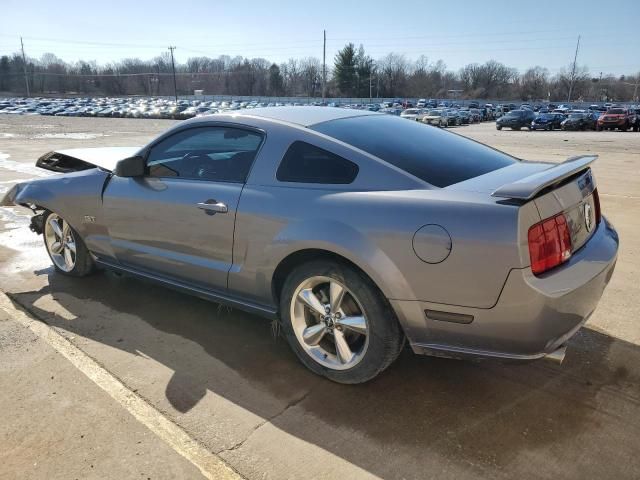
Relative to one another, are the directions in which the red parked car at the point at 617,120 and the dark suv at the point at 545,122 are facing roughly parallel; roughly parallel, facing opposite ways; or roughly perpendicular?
roughly parallel

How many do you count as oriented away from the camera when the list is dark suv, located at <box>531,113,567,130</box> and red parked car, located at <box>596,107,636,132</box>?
0

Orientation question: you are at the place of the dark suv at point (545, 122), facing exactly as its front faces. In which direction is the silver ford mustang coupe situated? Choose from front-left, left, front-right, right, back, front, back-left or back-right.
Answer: front-left

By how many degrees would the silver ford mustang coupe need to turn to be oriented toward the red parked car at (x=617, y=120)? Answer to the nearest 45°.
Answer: approximately 90° to its right

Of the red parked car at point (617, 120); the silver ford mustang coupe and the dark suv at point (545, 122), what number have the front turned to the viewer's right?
0

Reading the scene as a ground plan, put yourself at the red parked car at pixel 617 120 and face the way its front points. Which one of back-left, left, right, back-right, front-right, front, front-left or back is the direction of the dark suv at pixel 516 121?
front-right

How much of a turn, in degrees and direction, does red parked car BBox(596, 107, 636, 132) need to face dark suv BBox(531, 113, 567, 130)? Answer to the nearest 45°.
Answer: approximately 45° to its right

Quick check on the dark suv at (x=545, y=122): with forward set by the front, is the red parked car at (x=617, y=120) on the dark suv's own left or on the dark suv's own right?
on the dark suv's own left

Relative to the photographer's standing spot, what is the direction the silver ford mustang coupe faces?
facing away from the viewer and to the left of the viewer

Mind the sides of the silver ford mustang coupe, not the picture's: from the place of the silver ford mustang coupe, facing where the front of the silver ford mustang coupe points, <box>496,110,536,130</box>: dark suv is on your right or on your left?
on your right

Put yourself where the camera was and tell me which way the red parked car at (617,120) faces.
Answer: facing the viewer and to the left of the viewer
